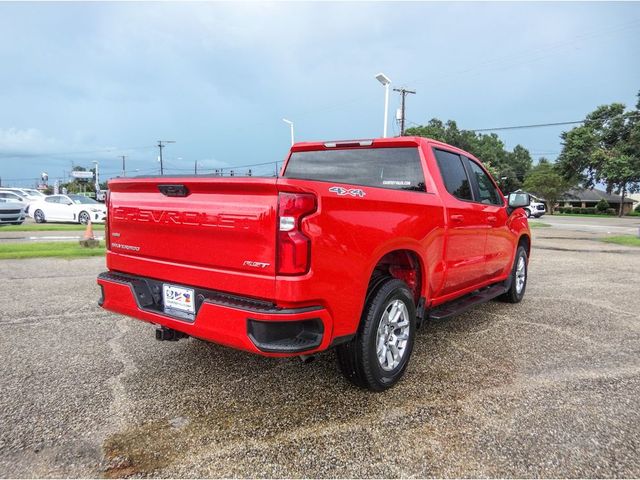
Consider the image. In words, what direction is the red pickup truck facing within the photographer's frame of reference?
facing away from the viewer and to the right of the viewer

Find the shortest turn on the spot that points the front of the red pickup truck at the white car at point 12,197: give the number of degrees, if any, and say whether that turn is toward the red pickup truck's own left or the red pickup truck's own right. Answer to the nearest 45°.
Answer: approximately 90° to the red pickup truck's own left

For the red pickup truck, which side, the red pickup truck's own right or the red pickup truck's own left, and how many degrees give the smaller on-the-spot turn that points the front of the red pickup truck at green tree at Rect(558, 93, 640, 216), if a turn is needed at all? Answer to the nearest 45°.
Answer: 0° — it already faces it

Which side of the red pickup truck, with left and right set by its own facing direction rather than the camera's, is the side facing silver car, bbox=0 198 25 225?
left

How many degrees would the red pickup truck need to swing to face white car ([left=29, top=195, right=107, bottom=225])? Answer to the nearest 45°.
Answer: approximately 90° to its left
